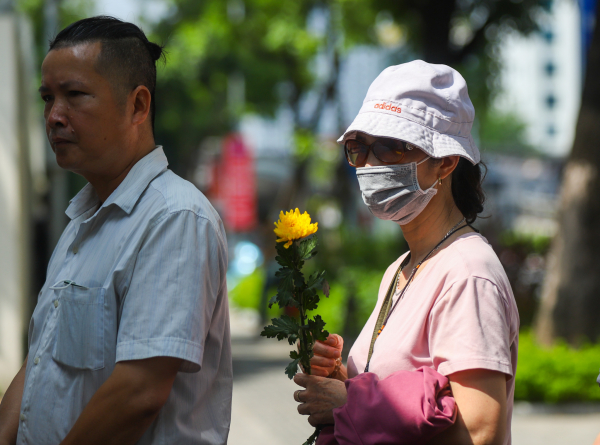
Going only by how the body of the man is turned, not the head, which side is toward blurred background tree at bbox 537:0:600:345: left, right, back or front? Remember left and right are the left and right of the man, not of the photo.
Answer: back

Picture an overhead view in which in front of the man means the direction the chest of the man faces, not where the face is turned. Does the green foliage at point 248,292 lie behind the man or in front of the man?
behind

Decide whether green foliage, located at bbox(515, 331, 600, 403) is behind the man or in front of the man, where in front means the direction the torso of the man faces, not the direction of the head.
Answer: behind

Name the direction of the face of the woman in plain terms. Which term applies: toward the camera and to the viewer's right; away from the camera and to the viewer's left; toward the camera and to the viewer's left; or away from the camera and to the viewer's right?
toward the camera and to the viewer's left

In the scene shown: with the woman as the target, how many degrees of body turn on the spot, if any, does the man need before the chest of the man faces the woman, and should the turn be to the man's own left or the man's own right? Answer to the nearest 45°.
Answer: approximately 135° to the man's own left

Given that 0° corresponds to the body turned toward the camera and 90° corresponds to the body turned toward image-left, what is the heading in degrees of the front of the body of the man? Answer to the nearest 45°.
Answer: approximately 45°

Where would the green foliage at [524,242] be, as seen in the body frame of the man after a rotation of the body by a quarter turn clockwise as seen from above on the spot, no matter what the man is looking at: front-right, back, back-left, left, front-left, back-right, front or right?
right
